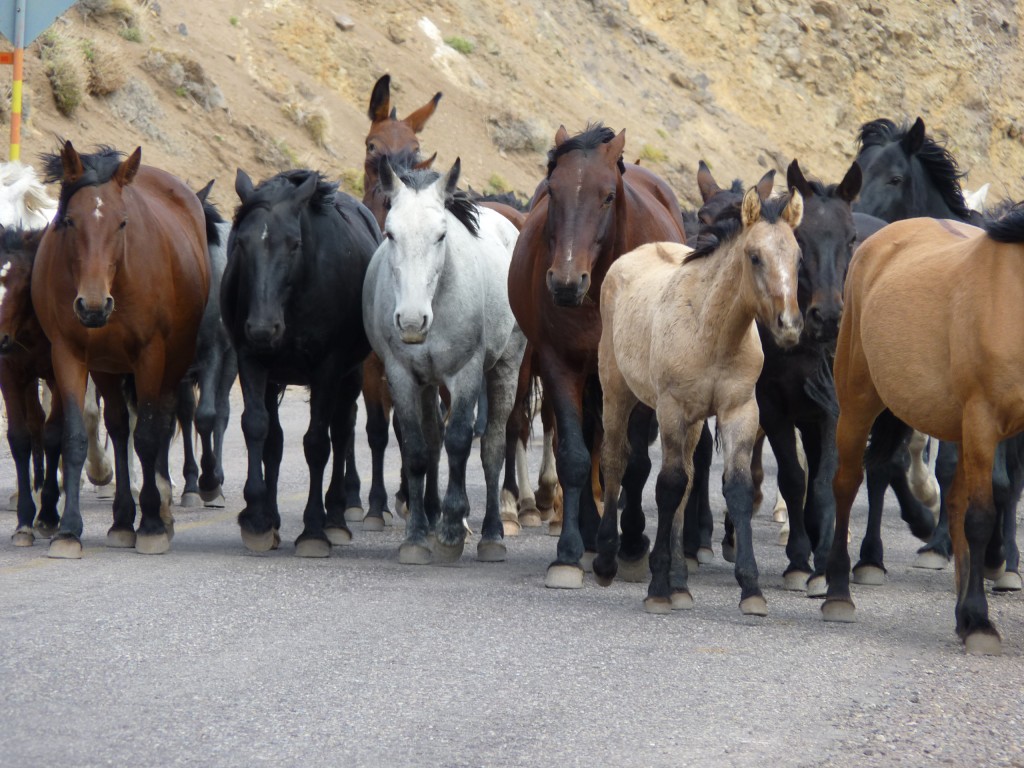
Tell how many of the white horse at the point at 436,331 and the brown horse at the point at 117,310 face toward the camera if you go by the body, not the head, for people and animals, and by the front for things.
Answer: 2

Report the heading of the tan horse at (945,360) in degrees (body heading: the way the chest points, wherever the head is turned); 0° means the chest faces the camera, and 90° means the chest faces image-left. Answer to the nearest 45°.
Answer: approximately 315°

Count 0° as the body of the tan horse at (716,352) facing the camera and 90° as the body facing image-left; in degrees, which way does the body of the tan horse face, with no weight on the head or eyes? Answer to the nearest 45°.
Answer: approximately 315°

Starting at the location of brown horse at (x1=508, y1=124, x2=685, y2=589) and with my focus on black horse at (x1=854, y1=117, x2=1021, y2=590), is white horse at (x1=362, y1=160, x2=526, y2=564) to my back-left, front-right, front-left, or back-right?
back-left

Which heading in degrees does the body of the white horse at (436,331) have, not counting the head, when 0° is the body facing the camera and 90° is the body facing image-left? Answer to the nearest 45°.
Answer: approximately 0°

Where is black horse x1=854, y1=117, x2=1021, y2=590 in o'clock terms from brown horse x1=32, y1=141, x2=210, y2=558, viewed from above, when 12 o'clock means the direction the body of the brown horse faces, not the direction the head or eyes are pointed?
The black horse is roughly at 9 o'clock from the brown horse.

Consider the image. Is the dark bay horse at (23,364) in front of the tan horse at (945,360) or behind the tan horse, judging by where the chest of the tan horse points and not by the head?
behind
